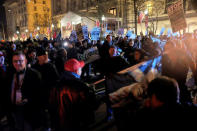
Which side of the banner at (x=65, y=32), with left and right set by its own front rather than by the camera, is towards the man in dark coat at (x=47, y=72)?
front

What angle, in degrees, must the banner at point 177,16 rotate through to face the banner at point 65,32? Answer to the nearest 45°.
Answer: approximately 135° to its right

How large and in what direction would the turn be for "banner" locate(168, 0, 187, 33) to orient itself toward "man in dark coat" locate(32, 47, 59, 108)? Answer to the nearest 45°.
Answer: approximately 45° to its right

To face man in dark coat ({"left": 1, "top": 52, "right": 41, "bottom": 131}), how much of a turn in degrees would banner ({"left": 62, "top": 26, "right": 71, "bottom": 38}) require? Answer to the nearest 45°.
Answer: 0° — it already faces them

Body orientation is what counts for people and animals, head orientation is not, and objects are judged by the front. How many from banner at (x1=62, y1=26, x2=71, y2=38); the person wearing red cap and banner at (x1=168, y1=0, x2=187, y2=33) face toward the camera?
2

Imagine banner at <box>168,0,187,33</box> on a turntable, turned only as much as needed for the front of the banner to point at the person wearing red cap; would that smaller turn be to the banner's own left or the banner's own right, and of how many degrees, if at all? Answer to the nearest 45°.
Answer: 0° — it already faces them
